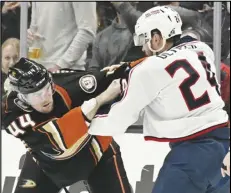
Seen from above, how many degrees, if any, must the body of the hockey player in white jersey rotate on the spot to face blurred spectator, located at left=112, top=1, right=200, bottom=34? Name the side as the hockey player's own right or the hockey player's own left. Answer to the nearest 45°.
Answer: approximately 45° to the hockey player's own right

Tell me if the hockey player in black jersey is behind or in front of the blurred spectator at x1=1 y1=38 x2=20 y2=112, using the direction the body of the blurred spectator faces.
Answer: in front

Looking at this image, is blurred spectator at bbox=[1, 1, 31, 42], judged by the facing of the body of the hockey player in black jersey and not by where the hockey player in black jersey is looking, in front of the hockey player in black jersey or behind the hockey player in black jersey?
behind

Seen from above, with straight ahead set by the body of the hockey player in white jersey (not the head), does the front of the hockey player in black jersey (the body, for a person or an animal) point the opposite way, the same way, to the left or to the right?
the opposite way

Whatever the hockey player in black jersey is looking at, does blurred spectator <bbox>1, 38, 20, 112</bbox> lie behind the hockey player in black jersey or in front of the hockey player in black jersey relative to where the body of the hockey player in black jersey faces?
behind

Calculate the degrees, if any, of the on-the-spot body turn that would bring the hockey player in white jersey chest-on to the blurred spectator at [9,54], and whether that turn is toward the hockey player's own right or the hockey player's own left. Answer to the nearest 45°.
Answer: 0° — they already face them

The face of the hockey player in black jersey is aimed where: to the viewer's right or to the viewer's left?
to the viewer's right

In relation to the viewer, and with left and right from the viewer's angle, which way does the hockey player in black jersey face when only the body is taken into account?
facing the viewer and to the right of the viewer

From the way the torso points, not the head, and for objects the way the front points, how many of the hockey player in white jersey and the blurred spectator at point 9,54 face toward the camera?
1

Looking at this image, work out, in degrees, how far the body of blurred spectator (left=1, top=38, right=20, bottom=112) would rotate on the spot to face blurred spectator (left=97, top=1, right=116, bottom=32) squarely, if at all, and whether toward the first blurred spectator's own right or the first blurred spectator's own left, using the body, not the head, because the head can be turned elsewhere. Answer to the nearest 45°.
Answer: approximately 90° to the first blurred spectator's own left

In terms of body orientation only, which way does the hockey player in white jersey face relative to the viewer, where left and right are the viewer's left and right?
facing away from the viewer and to the left of the viewer

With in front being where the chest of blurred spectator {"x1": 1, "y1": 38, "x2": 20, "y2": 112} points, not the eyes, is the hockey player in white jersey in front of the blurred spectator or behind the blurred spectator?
in front

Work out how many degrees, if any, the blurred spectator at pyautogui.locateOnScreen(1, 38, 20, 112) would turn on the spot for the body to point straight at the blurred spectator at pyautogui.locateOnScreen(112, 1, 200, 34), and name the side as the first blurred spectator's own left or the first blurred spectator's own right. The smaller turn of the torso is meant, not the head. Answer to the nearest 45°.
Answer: approximately 90° to the first blurred spectator's own left
